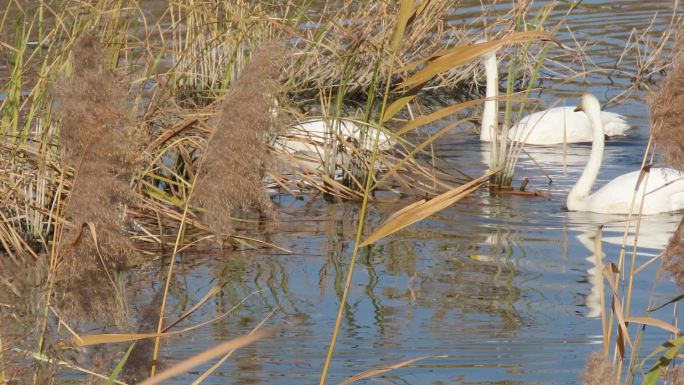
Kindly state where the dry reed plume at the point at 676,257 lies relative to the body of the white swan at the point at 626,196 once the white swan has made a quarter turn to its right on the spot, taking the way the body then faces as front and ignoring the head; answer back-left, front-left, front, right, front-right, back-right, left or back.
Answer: back

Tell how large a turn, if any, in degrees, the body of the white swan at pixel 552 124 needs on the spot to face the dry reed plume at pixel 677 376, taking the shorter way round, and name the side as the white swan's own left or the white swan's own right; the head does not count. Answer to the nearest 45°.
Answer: approximately 90° to the white swan's own left

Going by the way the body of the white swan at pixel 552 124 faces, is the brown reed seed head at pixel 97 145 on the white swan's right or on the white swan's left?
on the white swan's left

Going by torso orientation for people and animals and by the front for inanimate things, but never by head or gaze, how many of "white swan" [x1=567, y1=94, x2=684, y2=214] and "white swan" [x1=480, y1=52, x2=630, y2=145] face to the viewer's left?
2

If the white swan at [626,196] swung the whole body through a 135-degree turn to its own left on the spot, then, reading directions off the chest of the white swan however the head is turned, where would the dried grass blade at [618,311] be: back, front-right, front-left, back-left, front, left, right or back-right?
front-right

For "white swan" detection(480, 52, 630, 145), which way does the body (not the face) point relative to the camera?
to the viewer's left

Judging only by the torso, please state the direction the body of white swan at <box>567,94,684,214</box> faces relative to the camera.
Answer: to the viewer's left

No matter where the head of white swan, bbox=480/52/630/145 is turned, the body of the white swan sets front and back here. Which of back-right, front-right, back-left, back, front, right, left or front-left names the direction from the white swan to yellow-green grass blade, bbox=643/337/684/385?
left

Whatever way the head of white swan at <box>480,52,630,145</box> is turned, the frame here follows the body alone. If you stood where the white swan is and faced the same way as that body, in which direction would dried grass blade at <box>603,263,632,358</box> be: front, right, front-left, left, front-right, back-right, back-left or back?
left
